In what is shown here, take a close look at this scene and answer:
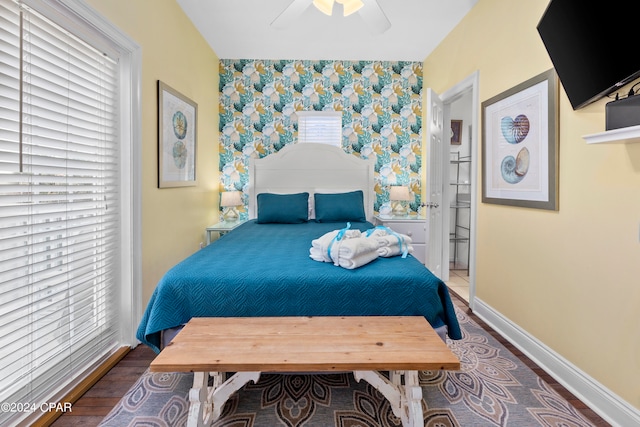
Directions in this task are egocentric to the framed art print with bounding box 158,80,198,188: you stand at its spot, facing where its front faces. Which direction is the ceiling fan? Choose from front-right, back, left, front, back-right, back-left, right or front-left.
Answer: front

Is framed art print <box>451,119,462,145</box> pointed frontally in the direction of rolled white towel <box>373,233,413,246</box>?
yes

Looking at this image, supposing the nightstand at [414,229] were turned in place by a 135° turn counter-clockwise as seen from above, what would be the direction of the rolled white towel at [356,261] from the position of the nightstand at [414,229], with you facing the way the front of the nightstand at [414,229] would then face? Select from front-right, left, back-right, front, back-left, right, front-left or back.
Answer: back-right

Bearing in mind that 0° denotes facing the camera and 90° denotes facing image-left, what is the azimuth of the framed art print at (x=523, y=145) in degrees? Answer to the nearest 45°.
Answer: approximately 45°

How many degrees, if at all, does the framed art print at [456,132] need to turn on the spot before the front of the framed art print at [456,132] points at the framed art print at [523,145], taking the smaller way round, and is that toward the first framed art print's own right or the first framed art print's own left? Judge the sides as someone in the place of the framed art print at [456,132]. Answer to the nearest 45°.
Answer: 0° — it already faces it

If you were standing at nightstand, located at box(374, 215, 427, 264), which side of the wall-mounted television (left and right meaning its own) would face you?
right

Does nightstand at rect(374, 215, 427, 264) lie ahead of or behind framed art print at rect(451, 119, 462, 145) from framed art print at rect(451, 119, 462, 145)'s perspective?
ahead

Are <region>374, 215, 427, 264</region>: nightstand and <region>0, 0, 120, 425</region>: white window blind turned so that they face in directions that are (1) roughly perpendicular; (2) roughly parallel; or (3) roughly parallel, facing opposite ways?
roughly perpendicular

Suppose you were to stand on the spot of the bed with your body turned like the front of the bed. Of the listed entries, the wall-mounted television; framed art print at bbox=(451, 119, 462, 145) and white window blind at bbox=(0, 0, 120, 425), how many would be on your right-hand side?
1

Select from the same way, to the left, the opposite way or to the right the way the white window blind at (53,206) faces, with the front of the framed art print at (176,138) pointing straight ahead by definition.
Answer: the same way

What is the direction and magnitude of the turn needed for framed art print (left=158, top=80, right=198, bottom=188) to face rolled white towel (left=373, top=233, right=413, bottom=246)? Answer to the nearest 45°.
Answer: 0° — it already faces it

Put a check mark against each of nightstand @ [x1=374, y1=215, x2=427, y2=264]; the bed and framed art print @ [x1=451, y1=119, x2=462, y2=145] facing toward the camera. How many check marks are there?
3

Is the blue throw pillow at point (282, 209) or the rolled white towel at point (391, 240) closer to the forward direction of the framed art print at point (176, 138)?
the rolled white towel

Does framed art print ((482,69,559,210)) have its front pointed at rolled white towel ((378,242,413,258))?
yes

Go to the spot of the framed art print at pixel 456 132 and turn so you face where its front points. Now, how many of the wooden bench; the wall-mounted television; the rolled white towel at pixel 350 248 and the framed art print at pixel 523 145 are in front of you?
4

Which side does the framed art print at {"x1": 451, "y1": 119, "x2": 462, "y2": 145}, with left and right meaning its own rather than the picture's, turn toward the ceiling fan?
front

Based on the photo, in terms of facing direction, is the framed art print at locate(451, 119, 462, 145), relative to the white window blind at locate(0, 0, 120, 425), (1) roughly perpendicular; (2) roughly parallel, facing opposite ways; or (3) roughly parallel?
roughly perpendicular

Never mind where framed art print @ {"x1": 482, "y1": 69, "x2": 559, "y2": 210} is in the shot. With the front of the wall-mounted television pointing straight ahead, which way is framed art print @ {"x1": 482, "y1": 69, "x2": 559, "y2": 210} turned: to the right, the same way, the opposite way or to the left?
the same way

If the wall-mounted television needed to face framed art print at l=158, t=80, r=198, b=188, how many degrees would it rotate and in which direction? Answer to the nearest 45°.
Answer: approximately 45° to its right

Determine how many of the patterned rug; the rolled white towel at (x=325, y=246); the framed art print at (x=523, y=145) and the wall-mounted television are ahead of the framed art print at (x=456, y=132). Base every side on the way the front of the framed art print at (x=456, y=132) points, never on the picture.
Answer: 4

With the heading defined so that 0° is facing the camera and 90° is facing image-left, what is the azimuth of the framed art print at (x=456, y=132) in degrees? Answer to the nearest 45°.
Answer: approximately 0°
